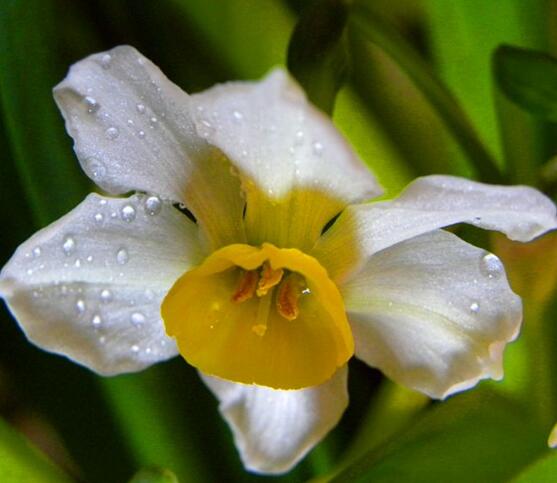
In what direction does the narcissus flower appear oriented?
toward the camera
